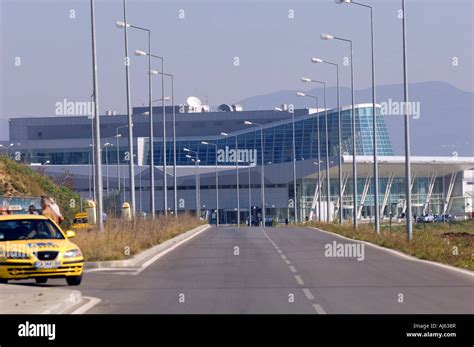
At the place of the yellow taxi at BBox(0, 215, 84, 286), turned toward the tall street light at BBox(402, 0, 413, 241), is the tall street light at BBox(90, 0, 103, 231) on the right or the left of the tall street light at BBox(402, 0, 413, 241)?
left

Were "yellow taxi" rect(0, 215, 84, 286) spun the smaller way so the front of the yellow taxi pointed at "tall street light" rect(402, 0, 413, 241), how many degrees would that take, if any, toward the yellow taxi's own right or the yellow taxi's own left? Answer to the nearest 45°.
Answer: approximately 90° to the yellow taxi's own left

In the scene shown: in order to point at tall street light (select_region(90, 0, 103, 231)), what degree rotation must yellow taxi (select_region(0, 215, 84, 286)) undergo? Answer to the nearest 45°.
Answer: approximately 135° to its left

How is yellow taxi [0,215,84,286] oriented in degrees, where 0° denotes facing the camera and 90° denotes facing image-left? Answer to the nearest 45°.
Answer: approximately 315°

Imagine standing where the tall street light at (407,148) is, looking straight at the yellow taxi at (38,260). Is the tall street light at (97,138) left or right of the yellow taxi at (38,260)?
right
